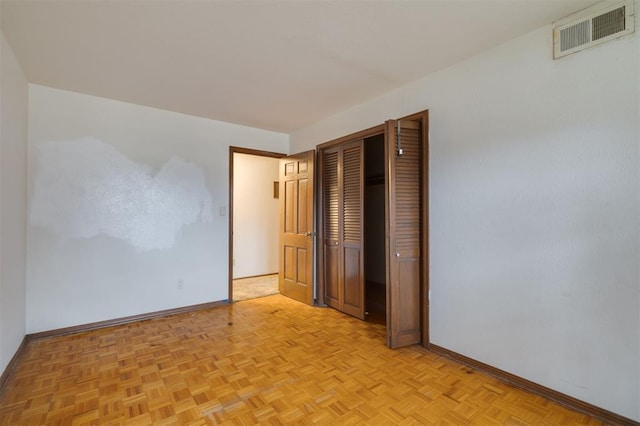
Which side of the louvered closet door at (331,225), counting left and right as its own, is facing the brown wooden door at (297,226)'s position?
right

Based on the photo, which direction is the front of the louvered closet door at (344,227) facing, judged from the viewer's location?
facing the viewer and to the left of the viewer

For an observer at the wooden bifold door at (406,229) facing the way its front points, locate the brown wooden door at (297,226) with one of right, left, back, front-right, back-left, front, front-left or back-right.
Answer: right

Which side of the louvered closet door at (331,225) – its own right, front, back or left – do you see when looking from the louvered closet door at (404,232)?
left

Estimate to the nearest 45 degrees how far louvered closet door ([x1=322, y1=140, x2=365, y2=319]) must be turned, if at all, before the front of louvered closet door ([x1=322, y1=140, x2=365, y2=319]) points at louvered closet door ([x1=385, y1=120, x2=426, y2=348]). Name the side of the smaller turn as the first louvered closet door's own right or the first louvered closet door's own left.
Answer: approximately 90° to the first louvered closet door's own left
